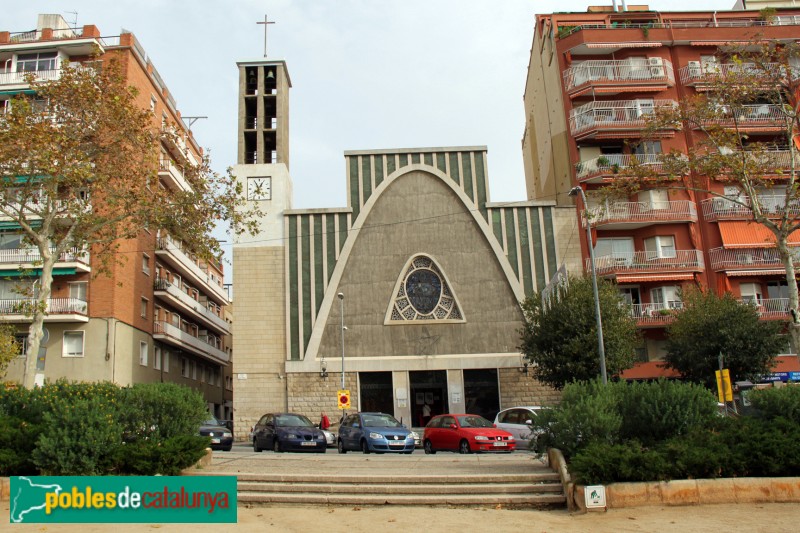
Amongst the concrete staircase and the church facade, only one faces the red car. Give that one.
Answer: the church facade

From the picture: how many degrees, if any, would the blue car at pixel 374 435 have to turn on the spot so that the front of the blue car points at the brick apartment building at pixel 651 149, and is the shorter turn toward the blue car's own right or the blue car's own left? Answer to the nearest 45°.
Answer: approximately 90° to the blue car's own left

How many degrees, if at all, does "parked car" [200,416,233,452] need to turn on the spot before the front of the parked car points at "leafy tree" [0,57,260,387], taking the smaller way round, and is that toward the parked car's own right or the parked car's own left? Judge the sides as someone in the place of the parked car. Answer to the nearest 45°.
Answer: approximately 90° to the parked car's own right

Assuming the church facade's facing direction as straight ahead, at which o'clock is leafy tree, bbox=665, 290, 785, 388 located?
The leafy tree is roughly at 10 o'clock from the church facade.

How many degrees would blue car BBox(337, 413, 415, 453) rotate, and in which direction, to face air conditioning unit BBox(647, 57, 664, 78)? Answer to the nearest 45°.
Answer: approximately 90° to its left

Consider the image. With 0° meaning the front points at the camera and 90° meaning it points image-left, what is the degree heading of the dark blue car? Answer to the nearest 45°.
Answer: approximately 315°

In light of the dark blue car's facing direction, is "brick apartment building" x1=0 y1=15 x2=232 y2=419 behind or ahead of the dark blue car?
behind

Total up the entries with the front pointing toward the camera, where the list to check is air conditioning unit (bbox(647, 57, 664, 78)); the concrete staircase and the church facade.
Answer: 3

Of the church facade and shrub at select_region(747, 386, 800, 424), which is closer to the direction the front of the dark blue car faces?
the shrub

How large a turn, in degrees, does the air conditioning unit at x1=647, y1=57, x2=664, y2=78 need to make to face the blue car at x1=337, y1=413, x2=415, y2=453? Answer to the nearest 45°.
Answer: approximately 45° to its right

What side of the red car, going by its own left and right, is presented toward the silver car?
left

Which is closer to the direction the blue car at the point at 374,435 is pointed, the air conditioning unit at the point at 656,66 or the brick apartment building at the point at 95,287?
the air conditioning unit
